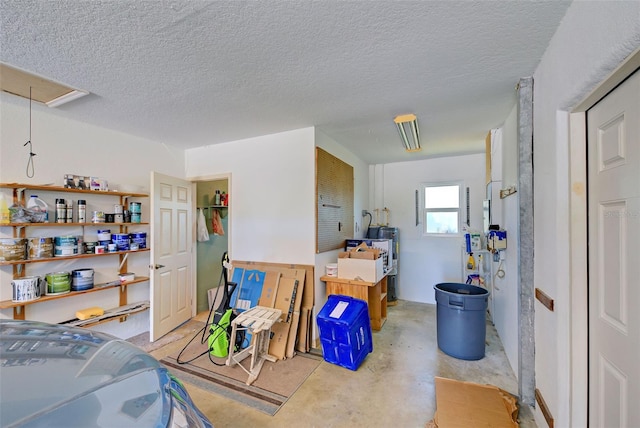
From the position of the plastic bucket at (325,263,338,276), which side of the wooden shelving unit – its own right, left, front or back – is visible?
front

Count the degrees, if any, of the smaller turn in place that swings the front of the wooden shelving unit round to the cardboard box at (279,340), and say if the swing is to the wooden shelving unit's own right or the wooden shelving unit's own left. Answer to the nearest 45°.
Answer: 0° — it already faces it

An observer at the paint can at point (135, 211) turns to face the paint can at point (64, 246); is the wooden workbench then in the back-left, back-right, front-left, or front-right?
back-left

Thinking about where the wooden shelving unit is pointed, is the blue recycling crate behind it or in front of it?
in front

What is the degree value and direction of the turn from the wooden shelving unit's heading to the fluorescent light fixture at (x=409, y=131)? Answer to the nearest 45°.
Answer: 0° — it already faces it

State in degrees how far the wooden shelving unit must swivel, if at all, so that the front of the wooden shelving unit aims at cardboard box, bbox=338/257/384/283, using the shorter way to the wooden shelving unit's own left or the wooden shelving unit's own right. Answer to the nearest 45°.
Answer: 0° — it already faces it

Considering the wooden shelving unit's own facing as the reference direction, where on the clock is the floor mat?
The floor mat is roughly at 12 o'clock from the wooden shelving unit.

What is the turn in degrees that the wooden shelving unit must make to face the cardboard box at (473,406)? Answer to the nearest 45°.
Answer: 0° — it already faces it

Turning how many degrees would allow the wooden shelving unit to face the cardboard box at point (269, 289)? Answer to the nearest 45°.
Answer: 0° — it already faces it

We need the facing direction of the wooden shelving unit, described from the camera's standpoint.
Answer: facing the viewer and to the right of the viewer

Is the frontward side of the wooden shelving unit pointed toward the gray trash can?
yes
